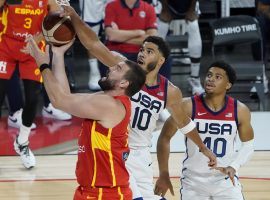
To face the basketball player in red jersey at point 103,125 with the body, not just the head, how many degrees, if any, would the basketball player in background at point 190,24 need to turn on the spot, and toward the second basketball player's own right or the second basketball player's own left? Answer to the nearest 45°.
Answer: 0° — they already face them

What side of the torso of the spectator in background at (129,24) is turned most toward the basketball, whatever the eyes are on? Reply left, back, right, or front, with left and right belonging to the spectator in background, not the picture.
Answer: front

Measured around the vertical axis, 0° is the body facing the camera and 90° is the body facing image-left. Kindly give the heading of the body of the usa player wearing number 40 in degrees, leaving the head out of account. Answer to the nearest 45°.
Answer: approximately 0°

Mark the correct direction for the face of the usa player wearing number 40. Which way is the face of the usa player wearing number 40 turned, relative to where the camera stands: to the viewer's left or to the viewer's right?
to the viewer's left

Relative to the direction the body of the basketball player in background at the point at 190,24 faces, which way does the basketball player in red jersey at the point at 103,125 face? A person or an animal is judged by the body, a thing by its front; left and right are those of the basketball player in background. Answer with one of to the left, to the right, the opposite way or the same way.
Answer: to the right

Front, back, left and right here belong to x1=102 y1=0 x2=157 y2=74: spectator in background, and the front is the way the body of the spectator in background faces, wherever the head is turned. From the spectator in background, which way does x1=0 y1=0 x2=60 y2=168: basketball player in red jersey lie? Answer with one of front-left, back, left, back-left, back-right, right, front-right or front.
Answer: front-right

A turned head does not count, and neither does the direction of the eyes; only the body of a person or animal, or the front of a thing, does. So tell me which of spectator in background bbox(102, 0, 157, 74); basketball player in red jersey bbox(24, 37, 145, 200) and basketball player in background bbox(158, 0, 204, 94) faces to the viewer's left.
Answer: the basketball player in red jersey

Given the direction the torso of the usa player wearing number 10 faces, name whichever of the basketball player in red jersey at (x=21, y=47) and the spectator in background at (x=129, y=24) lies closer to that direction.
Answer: the basketball player in red jersey

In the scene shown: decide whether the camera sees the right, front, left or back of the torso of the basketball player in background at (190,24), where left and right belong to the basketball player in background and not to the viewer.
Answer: front

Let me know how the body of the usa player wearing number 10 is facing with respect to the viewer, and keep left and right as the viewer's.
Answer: facing the viewer and to the left of the viewer

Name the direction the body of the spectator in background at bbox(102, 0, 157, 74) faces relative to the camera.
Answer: toward the camera

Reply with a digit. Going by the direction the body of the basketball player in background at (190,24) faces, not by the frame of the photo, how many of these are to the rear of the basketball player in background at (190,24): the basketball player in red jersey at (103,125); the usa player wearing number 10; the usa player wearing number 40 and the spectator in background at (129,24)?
0

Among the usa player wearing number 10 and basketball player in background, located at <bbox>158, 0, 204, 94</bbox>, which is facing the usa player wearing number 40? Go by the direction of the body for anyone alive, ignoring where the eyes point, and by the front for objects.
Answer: the basketball player in background

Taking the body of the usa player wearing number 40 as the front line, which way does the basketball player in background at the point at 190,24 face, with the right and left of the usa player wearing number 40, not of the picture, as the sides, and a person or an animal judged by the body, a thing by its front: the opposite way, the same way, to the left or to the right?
the same way

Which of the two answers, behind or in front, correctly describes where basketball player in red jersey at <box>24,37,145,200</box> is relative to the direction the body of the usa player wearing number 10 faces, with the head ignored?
in front

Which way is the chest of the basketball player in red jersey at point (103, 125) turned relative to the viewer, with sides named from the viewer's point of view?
facing to the left of the viewer
